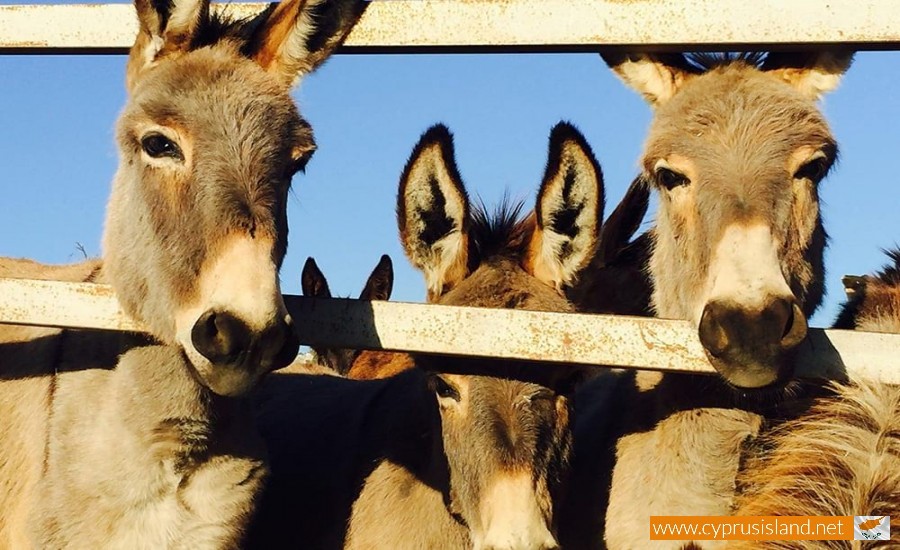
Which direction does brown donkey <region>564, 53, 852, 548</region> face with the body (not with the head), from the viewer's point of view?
toward the camera

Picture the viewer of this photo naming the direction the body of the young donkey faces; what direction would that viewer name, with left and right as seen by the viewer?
facing the viewer and to the right of the viewer

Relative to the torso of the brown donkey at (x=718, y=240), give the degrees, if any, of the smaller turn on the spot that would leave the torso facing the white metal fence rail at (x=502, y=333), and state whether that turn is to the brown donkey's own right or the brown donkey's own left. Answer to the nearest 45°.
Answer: approximately 45° to the brown donkey's own right

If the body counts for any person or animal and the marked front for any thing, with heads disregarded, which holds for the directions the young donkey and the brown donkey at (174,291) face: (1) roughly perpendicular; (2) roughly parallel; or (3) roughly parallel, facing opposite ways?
roughly parallel

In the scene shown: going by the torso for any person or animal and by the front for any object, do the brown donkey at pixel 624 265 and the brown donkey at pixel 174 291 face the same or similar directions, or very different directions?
same or similar directions
